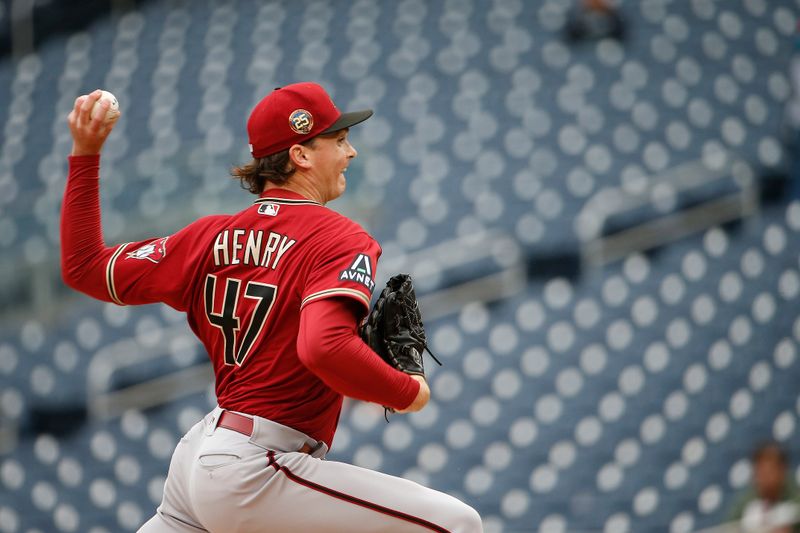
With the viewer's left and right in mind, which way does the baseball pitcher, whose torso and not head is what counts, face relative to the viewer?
facing away from the viewer and to the right of the viewer

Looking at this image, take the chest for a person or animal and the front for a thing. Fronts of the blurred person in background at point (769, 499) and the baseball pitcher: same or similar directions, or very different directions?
very different directions

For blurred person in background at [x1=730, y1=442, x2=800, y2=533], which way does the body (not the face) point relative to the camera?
toward the camera

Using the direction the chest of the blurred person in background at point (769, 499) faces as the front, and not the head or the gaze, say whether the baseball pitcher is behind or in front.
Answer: in front

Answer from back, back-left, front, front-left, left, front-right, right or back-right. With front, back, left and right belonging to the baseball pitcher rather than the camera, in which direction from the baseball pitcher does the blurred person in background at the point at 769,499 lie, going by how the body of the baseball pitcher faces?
front

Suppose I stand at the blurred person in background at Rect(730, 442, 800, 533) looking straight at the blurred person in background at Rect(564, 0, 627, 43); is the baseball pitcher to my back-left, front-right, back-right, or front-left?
back-left

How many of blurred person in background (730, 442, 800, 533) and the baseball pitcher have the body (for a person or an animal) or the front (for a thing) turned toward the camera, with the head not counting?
1

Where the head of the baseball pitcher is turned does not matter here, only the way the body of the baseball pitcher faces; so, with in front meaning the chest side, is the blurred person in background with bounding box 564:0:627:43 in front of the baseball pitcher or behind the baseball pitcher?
in front

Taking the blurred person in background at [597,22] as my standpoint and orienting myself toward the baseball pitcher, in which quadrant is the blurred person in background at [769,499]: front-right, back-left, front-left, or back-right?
front-left
